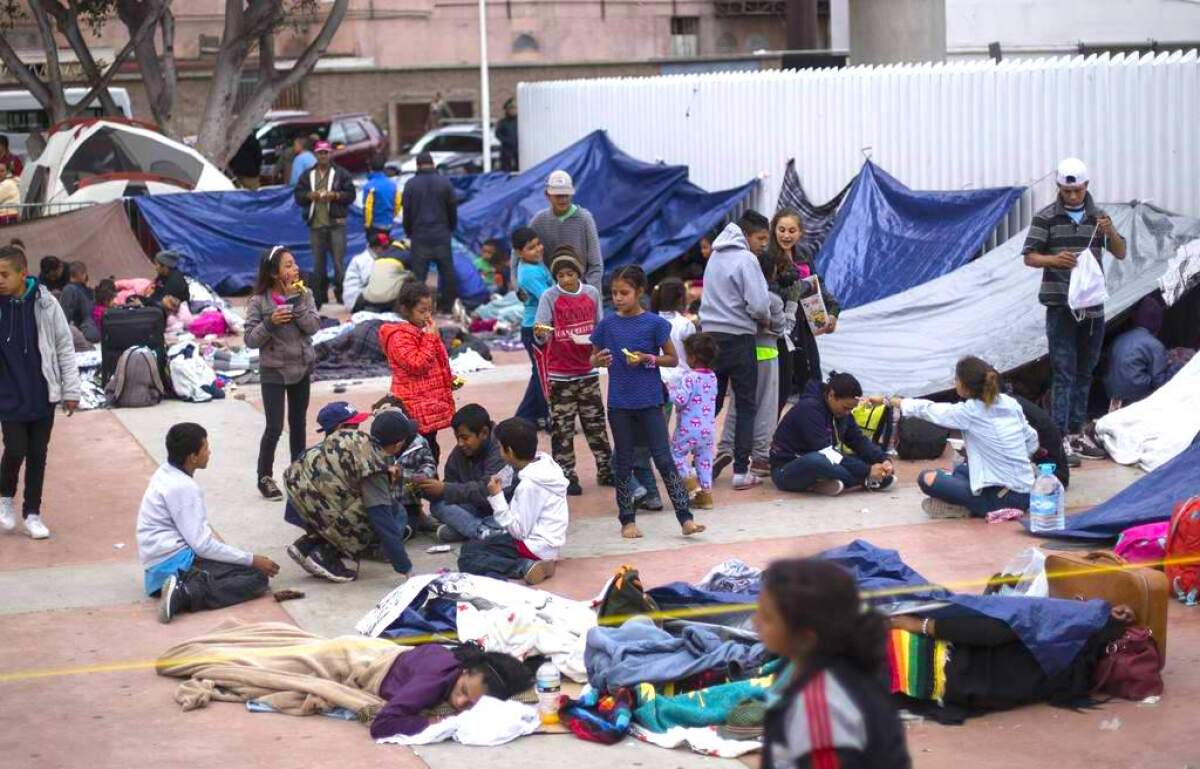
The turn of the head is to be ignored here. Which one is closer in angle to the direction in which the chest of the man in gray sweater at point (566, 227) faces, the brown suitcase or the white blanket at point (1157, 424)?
the brown suitcase

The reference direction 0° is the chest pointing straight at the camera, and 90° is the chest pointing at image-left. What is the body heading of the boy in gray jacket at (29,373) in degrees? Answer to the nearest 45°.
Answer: approximately 0°

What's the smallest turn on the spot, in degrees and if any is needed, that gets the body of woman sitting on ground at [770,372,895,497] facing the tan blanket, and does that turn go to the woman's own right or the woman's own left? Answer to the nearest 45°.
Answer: approximately 90° to the woman's own right

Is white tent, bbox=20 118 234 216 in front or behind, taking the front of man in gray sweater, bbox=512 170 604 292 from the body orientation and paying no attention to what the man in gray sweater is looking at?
behind

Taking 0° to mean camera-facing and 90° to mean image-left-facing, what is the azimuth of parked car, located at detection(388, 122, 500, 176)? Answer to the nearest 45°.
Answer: approximately 90°

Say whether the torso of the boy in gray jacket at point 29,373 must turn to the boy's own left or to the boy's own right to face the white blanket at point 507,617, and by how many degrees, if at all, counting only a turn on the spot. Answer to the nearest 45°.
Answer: approximately 45° to the boy's own left

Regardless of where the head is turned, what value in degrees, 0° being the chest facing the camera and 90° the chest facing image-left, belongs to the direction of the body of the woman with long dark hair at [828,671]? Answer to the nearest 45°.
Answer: approximately 90°

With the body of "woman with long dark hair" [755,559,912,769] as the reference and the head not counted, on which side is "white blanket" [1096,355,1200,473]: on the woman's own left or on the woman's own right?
on the woman's own right

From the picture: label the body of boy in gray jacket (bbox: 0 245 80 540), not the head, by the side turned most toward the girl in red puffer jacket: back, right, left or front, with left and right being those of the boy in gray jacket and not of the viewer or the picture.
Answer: left

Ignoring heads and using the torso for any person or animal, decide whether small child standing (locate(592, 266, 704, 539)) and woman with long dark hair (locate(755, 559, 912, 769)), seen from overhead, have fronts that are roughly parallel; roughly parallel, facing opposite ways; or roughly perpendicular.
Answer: roughly perpendicular

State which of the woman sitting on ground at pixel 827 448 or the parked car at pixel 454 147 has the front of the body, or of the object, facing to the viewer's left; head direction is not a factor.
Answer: the parked car

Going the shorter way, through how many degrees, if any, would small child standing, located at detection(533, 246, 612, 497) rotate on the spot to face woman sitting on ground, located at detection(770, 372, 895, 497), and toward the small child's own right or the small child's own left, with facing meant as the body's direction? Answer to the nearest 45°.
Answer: approximately 90° to the small child's own left

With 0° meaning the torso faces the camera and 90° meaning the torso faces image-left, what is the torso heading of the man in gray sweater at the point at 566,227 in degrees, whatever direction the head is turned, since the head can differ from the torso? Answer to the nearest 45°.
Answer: approximately 0°
